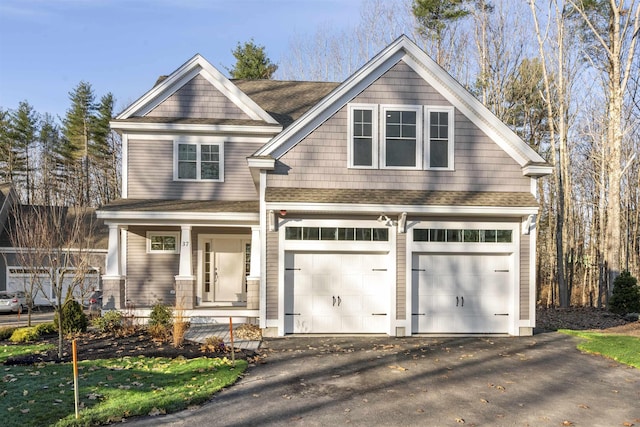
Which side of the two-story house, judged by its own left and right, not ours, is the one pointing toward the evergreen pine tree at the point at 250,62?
back

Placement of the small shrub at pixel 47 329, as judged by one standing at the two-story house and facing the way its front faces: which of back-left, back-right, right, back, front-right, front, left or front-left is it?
right

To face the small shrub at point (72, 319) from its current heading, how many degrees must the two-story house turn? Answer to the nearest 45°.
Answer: approximately 90° to its right

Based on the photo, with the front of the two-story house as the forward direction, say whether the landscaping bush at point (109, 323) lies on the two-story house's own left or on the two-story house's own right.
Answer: on the two-story house's own right

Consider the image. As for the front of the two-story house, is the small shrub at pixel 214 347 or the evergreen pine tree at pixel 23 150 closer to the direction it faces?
the small shrub

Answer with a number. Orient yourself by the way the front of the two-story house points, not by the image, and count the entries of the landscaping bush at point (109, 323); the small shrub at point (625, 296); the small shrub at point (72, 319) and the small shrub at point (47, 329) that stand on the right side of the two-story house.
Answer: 3

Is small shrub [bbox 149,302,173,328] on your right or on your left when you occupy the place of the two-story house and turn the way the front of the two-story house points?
on your right

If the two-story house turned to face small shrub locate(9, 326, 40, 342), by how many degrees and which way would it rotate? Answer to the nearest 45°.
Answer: approximately 90° to its right

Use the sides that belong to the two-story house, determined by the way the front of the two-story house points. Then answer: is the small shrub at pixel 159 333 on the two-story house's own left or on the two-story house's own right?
on the two-story house's own right

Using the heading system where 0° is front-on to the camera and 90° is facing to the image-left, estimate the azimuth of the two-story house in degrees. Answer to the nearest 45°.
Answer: approximately 0°

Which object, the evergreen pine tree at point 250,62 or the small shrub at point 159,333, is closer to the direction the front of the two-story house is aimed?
the small shrub
